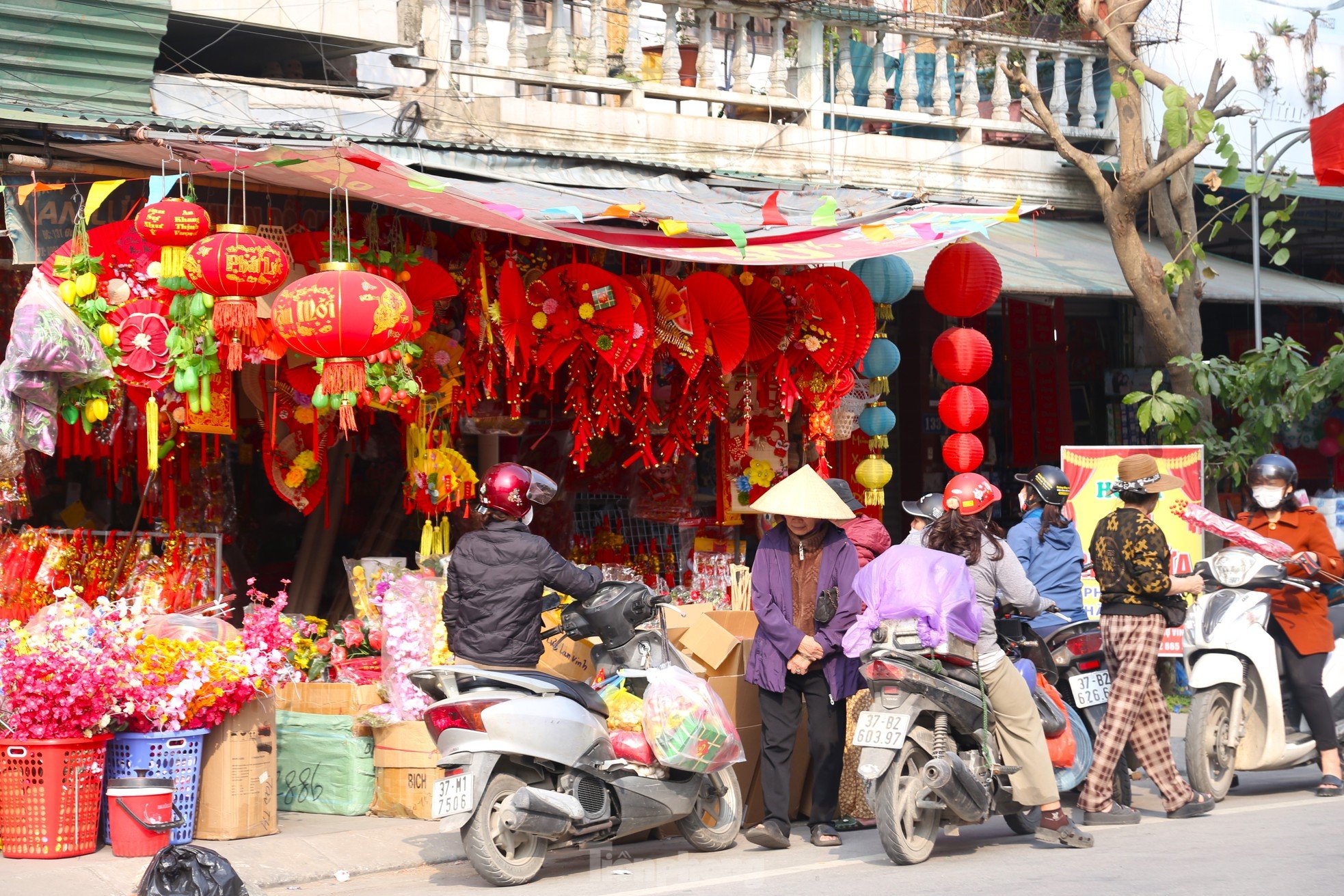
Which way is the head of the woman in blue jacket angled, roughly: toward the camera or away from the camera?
away from the camera

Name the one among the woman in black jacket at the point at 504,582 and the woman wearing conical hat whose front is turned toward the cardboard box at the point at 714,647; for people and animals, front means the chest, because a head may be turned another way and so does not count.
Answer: the woman in black jacket

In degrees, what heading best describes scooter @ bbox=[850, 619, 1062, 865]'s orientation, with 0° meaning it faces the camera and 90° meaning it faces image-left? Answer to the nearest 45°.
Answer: approximately 225°

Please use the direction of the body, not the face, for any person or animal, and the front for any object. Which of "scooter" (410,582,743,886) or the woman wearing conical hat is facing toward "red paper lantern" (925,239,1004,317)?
the scooter

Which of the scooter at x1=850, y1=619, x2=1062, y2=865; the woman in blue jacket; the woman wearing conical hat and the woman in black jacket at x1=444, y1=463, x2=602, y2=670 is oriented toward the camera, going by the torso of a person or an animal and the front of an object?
the woman wearing conical hat

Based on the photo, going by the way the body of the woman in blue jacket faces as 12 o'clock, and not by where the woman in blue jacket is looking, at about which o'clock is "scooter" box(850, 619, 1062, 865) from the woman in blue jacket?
The scooter is roughly at 8 o'clock from the woman in blue jacket.

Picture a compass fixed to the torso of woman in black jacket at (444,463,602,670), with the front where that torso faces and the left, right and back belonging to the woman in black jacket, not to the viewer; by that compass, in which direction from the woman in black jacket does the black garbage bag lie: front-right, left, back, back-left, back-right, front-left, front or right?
back

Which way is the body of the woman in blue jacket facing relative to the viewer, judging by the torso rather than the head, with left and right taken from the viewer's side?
facing away from the viewer and to the left of the viewer

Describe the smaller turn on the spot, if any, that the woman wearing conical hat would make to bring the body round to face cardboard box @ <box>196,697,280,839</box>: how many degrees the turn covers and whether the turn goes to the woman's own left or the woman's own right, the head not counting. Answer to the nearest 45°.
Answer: approximately 90° to the woman's own right

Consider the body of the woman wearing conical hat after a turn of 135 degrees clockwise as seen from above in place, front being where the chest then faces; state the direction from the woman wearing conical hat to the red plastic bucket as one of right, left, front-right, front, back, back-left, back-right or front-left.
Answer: front-left

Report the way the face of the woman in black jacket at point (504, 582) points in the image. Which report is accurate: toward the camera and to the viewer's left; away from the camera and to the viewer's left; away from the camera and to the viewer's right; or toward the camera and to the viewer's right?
away from the camera and to the viewer's right

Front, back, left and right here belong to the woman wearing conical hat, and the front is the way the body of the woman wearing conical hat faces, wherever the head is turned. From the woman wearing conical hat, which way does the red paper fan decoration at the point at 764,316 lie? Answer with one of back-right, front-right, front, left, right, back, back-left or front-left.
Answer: back

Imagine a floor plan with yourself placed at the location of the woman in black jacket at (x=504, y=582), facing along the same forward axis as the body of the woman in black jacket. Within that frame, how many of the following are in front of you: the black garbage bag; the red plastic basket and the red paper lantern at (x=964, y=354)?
1
